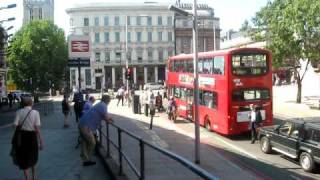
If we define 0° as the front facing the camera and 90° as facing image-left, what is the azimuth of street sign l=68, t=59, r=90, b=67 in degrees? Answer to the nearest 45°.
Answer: approximately 0°

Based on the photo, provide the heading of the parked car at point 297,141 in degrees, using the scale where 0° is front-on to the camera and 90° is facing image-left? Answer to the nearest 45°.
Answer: approximately 135°

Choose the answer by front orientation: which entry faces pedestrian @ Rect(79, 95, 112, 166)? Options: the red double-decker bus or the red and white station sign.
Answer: the red and white station sign
